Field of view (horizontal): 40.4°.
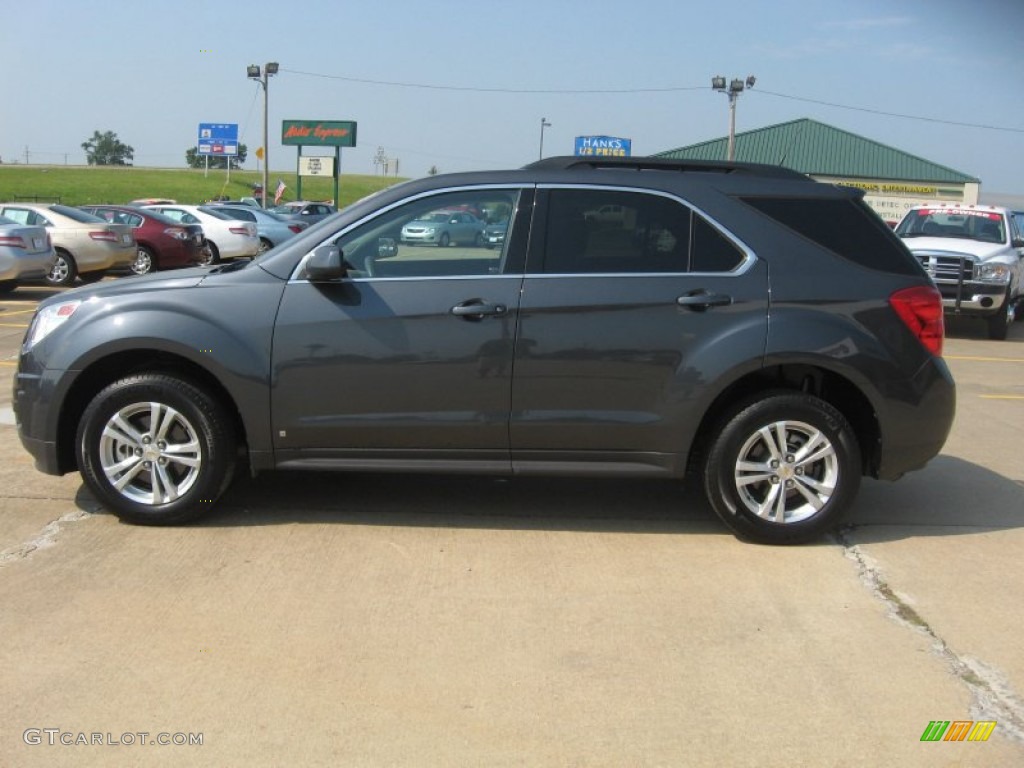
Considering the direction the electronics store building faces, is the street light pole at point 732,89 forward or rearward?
forward

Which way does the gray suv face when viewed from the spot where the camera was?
facing to the left of the viewer

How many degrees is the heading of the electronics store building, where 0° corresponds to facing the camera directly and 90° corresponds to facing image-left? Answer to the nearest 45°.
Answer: approximately 0°

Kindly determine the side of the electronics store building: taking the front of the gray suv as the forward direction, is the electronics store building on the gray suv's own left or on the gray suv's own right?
on the gray suv's own right

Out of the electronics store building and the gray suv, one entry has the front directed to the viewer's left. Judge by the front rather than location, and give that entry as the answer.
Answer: the gray suv

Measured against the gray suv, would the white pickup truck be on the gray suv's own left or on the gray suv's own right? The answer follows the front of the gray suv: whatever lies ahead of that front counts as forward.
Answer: on the gray suv's own right

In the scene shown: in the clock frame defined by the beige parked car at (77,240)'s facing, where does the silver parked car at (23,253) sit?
the silver parked car at (23,253) is roughly at 8 o'clock from the beige parked car at (77,240).

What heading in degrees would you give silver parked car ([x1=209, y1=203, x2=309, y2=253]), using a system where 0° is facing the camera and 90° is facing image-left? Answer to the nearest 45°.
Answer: approximately 135°

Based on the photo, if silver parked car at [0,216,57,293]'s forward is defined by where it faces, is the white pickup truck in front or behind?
behind
